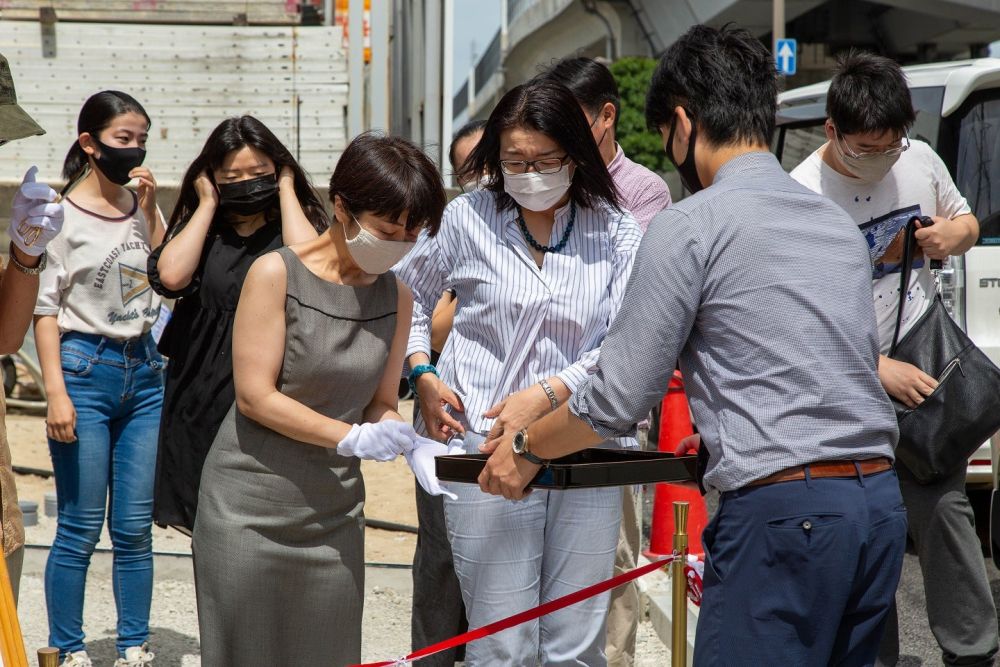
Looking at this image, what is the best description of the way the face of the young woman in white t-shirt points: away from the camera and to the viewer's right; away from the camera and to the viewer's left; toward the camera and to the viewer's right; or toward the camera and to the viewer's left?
toward the camera and to the viewer's right

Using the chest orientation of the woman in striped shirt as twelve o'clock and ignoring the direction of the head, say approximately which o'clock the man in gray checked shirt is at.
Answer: The man in gray checked shirt is roughly at 11 o'clock from the woman in striped shirt.

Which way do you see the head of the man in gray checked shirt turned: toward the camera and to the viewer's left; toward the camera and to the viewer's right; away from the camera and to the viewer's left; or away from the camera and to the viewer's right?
away from the camera and to the viewer's left

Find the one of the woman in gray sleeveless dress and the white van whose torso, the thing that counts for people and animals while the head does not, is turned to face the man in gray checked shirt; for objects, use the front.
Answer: the woman in gray sleeveless dress

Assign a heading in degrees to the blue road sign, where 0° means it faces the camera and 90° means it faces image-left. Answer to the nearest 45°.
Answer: approximately 0°

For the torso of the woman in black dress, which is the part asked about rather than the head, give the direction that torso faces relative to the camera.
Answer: toward the camera

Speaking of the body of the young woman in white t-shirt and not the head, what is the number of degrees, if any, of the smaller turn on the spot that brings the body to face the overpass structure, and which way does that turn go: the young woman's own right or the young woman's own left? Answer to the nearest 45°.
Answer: approximately 90° to the young woman's own left

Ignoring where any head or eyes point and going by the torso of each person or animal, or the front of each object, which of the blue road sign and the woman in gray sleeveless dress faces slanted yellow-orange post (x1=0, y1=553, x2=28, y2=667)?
the blue road sign

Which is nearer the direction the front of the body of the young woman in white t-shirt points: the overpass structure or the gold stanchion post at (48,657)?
the gold stanchion post

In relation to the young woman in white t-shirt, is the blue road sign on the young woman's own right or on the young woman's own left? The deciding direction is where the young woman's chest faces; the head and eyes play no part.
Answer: on the young woman's own left

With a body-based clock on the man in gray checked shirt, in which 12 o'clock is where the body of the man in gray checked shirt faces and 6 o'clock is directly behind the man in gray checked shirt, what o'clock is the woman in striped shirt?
The woman in striped shirt is roughly at 12 o'clock from the man in gray checked shirt.

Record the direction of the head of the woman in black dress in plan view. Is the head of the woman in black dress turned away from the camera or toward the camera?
toward the camera

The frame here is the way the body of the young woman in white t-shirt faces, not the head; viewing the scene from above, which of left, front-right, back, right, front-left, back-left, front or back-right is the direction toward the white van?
front-left
